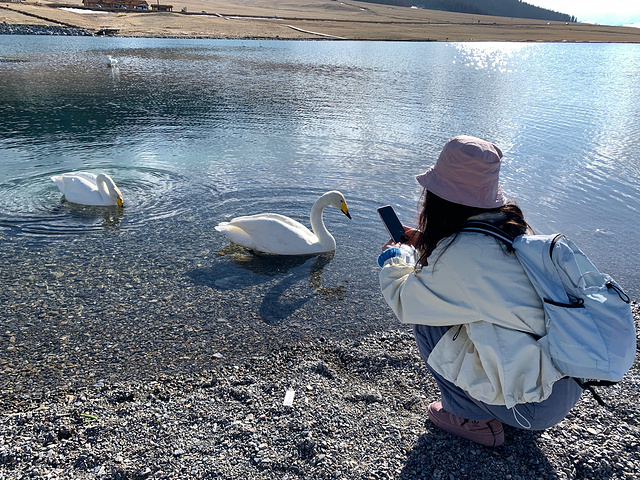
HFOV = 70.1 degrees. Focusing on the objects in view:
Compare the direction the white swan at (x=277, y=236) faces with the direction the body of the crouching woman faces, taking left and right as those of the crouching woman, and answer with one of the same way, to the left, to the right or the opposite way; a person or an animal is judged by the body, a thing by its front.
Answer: to the right

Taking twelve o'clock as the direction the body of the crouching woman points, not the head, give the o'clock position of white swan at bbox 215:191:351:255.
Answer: The white swan is roughly at 12 o'clock from the crouching woman.

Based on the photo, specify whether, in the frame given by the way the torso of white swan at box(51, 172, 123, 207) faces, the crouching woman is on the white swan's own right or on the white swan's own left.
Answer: on the white swan's own right

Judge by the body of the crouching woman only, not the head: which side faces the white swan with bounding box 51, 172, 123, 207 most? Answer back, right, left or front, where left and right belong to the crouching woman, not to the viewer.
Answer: front

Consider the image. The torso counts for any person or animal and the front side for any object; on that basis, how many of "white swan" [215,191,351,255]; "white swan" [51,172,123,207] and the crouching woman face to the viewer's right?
2

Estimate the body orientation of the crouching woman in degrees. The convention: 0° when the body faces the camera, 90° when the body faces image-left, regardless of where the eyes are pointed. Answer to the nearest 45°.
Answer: approximately 135°

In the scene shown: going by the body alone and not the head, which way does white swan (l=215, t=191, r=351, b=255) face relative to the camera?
to the viewer's right

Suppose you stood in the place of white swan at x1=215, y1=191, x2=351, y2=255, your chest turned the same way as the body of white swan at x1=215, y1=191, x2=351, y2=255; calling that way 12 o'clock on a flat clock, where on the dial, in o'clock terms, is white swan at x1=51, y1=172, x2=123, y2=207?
white swan at x1=51, y1=172, x2=123, y2=207 is roughly at 7 o'clock from white swan at x1=215, y1=191, x2=351, y2=255.

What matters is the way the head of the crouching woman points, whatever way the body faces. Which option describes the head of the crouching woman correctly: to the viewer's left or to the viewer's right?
to the viewer's left

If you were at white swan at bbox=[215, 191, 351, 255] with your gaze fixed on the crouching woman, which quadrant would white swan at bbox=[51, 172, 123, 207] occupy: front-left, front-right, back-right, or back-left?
back-right

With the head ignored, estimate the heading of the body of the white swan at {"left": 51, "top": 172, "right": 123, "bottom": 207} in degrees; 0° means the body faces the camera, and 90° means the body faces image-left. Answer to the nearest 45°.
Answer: approximately 270°
